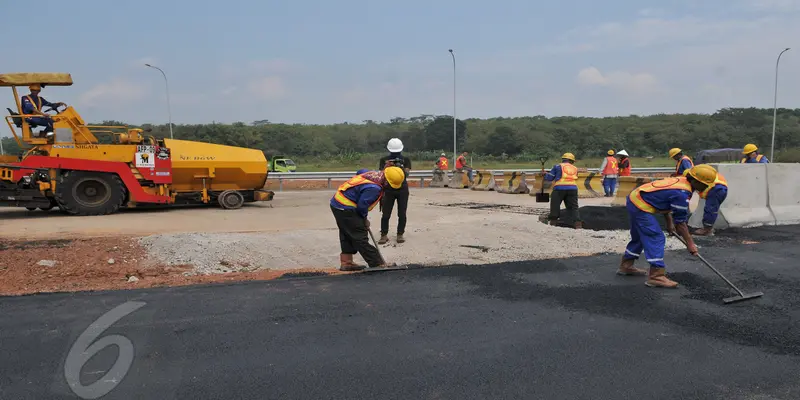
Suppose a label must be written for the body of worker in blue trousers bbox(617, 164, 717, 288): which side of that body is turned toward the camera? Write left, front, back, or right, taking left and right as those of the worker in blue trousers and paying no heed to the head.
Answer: right

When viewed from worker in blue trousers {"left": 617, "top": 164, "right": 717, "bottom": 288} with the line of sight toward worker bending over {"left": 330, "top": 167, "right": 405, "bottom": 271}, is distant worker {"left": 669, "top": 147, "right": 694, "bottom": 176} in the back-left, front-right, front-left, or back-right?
back-right

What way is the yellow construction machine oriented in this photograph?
to the viewer's right

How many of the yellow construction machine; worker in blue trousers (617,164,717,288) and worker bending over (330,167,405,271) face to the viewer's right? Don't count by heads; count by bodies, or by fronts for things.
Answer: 3

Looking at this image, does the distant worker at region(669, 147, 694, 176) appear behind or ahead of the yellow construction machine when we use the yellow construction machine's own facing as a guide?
ahead

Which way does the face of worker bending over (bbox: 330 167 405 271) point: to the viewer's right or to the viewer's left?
to the viewer's right

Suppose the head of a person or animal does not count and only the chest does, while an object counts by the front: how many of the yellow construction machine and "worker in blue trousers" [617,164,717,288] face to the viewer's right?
2

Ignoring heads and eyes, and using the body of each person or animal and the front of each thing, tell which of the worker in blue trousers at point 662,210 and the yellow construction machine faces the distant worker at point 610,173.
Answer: the yellow construction machine

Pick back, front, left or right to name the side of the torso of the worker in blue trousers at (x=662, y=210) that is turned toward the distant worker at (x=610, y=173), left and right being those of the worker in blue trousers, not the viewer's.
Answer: left

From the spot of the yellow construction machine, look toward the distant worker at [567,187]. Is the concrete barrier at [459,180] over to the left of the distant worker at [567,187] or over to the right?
left

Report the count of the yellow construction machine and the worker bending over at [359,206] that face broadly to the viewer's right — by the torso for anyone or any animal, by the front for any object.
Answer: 2

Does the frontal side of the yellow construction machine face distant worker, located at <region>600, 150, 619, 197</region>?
yes

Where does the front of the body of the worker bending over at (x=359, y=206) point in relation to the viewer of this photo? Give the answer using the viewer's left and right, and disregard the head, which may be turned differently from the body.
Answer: facing to the right of the viewer

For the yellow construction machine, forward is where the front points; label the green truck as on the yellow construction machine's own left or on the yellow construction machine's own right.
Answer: on the yellow construction machine's own left

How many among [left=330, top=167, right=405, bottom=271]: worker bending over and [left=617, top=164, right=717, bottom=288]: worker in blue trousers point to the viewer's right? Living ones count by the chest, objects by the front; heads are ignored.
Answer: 2

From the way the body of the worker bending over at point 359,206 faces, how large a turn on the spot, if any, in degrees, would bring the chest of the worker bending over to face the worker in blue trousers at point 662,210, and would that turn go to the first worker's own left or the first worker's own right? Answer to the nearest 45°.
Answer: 0° — they already face them
